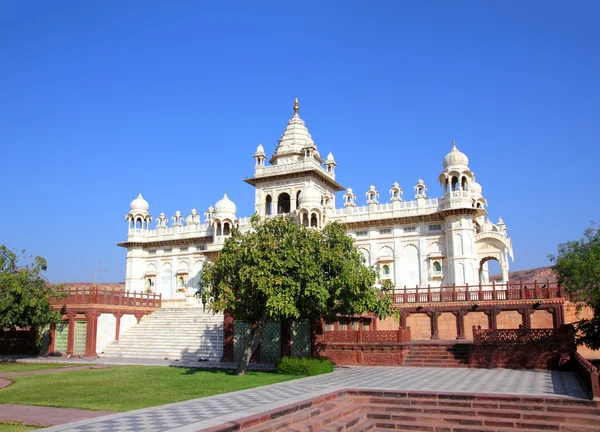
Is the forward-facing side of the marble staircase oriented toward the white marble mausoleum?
no

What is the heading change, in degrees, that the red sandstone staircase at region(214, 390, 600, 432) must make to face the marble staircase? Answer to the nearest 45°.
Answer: approximately 135° to its right

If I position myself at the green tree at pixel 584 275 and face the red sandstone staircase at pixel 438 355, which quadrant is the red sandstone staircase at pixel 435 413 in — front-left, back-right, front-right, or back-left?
front-left

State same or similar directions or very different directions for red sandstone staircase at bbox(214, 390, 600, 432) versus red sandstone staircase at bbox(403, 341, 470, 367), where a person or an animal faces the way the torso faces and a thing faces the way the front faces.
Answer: same or similar directions

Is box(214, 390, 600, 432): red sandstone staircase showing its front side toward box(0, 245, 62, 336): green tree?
no

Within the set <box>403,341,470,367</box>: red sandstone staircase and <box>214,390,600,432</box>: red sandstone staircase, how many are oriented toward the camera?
2

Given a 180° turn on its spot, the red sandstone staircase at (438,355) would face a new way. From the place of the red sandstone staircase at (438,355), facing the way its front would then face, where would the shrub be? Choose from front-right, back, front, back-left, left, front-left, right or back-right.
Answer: back-left

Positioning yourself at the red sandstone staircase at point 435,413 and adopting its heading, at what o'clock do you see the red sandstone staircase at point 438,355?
the red sandstone staircase at point 438,355 is roughly at 6 o'clock from the red sandstone staircase at point 435,413.

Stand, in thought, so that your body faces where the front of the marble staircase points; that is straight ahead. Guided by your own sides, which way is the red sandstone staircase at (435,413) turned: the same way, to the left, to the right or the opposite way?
the same way

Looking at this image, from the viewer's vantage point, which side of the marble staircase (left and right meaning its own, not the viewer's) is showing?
front

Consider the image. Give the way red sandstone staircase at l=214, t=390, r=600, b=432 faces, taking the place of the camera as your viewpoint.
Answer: facing the viewer

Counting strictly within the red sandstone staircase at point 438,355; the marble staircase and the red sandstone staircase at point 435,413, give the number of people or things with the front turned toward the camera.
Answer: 3

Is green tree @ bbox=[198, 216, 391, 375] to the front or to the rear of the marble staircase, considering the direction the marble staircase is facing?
to the front

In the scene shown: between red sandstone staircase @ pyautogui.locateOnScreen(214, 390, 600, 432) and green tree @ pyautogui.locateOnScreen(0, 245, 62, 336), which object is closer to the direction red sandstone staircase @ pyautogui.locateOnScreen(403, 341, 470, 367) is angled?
the red sandstone staircase

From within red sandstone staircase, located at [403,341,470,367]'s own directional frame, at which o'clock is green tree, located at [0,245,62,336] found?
The green tree is roughly at 3 o'clock from the red sandstone staircase.

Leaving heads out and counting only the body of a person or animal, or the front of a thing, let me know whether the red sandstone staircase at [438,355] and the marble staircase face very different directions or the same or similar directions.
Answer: same or similar directions

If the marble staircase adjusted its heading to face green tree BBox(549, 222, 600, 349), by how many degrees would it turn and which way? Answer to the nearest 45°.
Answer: approximately 45° to its left
